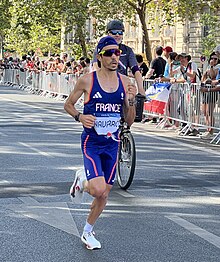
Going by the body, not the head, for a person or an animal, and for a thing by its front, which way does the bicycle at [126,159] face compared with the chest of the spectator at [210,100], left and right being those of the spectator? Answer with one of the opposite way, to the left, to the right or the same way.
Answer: to the left

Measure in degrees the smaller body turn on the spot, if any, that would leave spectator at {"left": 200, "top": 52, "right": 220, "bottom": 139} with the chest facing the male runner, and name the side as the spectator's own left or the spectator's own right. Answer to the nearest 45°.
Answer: approximately 45° to the spectator's own left

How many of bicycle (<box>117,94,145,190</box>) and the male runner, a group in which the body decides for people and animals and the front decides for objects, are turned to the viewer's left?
0

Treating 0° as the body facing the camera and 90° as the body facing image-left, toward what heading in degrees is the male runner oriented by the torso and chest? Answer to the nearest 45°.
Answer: approximately 315°

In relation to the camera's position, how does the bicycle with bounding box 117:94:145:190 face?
facing the viewer and to the right of the viewer

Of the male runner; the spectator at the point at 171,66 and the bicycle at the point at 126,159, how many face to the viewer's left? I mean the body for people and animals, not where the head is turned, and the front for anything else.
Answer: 1

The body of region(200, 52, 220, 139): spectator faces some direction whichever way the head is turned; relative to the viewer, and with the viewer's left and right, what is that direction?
facing the viewer and to the left of the viewer

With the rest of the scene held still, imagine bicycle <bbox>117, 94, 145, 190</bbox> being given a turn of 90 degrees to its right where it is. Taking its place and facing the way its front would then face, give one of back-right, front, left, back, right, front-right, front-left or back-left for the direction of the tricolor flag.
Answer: back-right

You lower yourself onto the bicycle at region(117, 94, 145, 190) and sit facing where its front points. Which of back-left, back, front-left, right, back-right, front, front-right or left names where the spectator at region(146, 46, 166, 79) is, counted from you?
back-left

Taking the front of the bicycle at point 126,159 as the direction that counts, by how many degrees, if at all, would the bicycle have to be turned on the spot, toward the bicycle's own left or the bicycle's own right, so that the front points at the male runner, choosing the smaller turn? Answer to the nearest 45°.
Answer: approximately 45° to the bicycle's own right

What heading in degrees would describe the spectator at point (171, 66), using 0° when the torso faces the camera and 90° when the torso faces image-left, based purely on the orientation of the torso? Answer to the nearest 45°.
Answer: approximately 90°

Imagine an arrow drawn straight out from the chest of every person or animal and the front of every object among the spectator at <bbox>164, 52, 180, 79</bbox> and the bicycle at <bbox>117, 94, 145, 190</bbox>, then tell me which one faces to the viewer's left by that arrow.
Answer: the spectator
